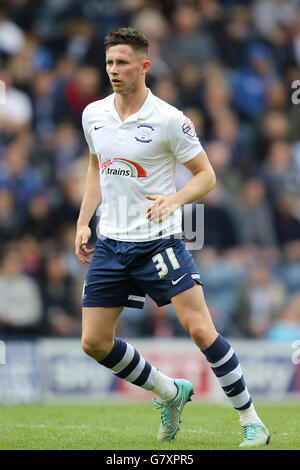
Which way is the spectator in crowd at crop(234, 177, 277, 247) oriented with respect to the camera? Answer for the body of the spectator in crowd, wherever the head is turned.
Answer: toward the camera

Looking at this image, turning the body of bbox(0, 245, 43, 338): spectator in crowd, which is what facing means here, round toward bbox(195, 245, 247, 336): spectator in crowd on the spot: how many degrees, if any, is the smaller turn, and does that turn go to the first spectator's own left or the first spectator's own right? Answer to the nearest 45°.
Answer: approximately 90° to the first spectator's own left

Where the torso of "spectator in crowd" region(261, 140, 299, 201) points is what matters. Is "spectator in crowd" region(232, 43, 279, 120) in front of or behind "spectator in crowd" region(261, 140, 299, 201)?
behind

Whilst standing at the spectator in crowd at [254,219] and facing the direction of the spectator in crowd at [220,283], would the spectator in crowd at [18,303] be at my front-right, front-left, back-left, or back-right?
front-right

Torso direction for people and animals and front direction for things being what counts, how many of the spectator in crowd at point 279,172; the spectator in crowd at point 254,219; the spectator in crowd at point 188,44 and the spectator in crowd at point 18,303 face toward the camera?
4

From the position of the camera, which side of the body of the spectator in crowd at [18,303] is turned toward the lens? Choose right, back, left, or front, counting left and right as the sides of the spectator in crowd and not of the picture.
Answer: front

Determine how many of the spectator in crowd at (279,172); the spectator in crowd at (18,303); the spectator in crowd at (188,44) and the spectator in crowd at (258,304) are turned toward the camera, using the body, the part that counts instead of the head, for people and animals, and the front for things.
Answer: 4

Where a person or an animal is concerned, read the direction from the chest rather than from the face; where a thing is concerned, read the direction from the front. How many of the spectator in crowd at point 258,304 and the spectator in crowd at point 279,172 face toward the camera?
2
